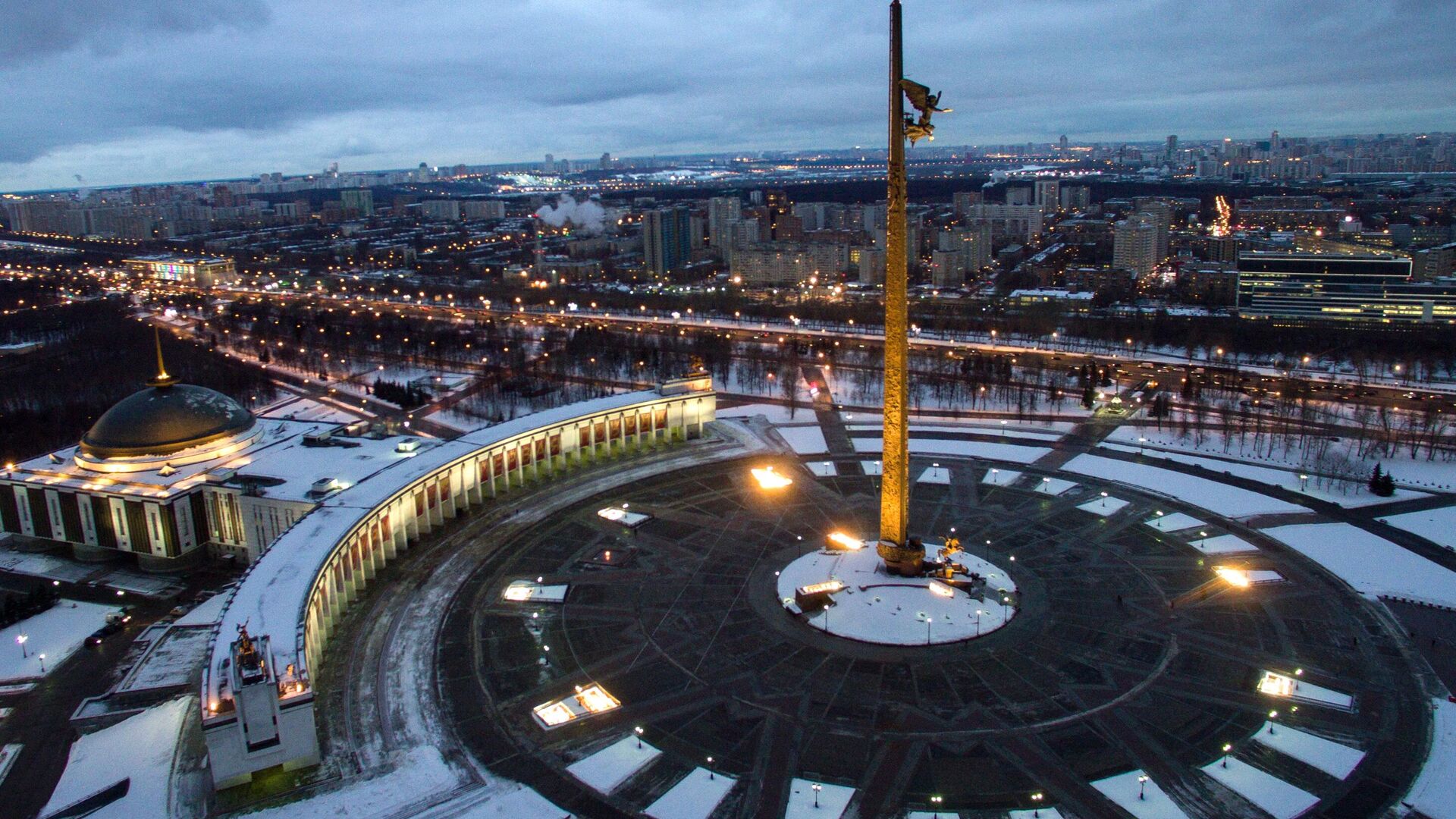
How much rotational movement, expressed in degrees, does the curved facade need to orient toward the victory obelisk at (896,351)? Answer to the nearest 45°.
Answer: approximately 45° to its left

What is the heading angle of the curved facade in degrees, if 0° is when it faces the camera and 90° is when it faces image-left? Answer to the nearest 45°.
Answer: approximately 315°
